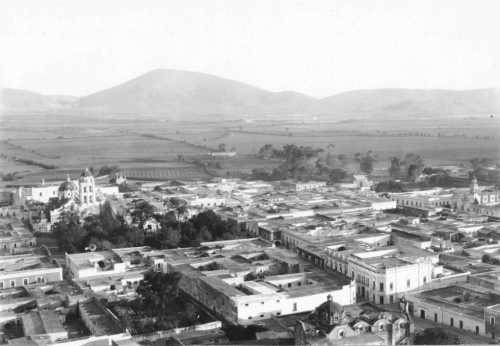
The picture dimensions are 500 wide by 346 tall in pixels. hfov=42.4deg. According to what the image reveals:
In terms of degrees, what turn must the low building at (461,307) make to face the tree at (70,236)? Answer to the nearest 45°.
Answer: approximately 45° to its right

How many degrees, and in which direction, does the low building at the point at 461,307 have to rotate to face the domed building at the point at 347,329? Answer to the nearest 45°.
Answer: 0° — it already faces it

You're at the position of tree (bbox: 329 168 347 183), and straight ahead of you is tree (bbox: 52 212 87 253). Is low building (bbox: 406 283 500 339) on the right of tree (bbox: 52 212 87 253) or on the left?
left

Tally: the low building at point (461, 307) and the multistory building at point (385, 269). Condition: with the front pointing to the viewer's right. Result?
0

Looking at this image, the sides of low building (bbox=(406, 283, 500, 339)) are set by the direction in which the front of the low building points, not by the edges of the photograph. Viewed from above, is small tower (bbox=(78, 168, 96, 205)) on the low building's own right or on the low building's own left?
on the low building's own right
